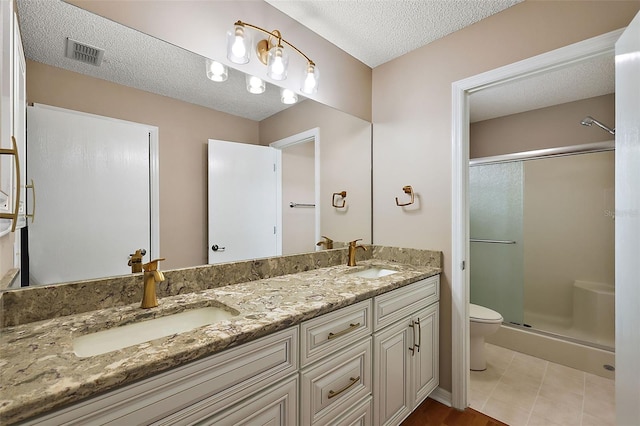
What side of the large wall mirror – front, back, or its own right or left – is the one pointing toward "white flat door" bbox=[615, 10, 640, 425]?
front

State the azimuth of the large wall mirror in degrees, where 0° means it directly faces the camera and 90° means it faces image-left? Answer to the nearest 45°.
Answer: approximately 315°

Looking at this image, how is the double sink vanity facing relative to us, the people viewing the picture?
facing the viewer and to the right of the viewer
